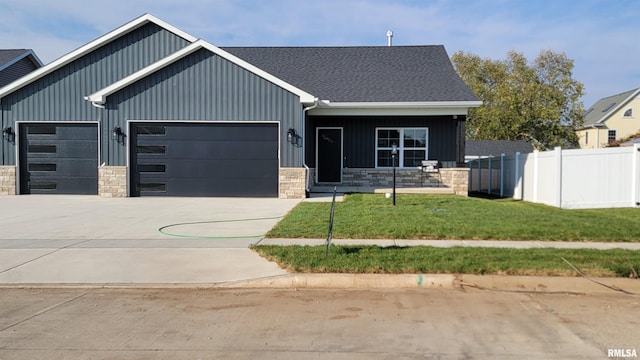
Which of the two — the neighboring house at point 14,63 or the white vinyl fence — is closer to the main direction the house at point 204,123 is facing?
the white vinyl fence

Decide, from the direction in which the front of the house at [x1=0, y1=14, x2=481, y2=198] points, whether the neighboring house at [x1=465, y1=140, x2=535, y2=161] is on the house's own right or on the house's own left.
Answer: on the house's own left

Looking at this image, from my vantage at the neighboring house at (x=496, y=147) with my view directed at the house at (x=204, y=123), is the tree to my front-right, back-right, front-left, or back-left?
back-left

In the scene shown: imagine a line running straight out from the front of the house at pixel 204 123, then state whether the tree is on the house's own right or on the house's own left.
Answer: on the house's own left

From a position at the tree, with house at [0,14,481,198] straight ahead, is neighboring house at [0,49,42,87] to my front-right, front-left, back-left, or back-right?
front-right

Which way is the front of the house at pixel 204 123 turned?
toward the camera

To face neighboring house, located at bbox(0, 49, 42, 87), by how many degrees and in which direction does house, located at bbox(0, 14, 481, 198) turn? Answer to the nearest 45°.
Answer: approximately 135° to its right
